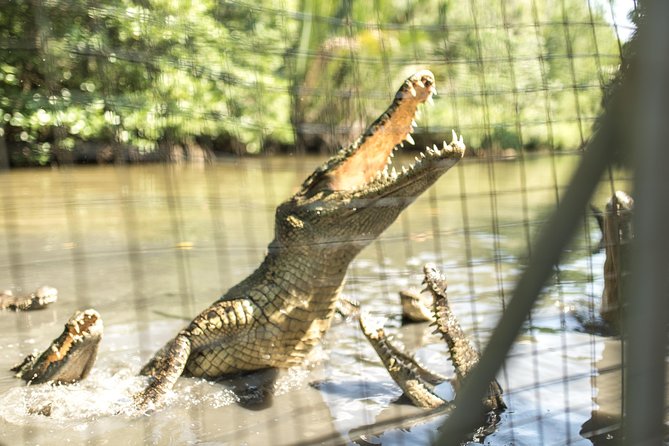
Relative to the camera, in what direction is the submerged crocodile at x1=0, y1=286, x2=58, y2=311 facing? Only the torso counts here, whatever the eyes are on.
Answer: to the viewer's right

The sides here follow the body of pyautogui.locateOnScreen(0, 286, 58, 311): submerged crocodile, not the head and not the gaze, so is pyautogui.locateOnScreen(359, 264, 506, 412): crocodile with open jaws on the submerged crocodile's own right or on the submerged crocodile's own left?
on the submerged crocodile's own right

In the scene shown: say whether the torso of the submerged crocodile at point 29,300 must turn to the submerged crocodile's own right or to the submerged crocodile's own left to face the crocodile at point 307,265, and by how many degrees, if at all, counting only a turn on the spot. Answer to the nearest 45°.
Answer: approximately 45° to the submerged crocodile's own right

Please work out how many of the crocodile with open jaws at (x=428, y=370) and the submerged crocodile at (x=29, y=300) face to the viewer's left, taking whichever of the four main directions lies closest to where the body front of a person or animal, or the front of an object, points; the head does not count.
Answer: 1

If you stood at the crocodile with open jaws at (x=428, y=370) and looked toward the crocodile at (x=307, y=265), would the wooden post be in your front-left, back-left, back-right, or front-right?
back-right

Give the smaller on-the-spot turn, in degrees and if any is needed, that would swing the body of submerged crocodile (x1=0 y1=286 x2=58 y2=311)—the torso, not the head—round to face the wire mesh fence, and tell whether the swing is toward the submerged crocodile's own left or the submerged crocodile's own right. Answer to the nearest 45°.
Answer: approximately 45° to the submerged crocodile's own right

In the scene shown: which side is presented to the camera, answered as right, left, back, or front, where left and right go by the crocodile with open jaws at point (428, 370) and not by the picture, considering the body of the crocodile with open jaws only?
left

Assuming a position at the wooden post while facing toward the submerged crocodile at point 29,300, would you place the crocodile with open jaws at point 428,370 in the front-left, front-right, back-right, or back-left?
front-left

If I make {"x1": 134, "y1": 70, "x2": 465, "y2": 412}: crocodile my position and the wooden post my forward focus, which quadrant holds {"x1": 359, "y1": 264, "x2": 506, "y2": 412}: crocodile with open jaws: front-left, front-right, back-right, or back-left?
front-right

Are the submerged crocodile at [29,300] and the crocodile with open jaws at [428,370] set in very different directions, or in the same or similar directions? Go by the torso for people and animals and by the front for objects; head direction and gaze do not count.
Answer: very different directions
